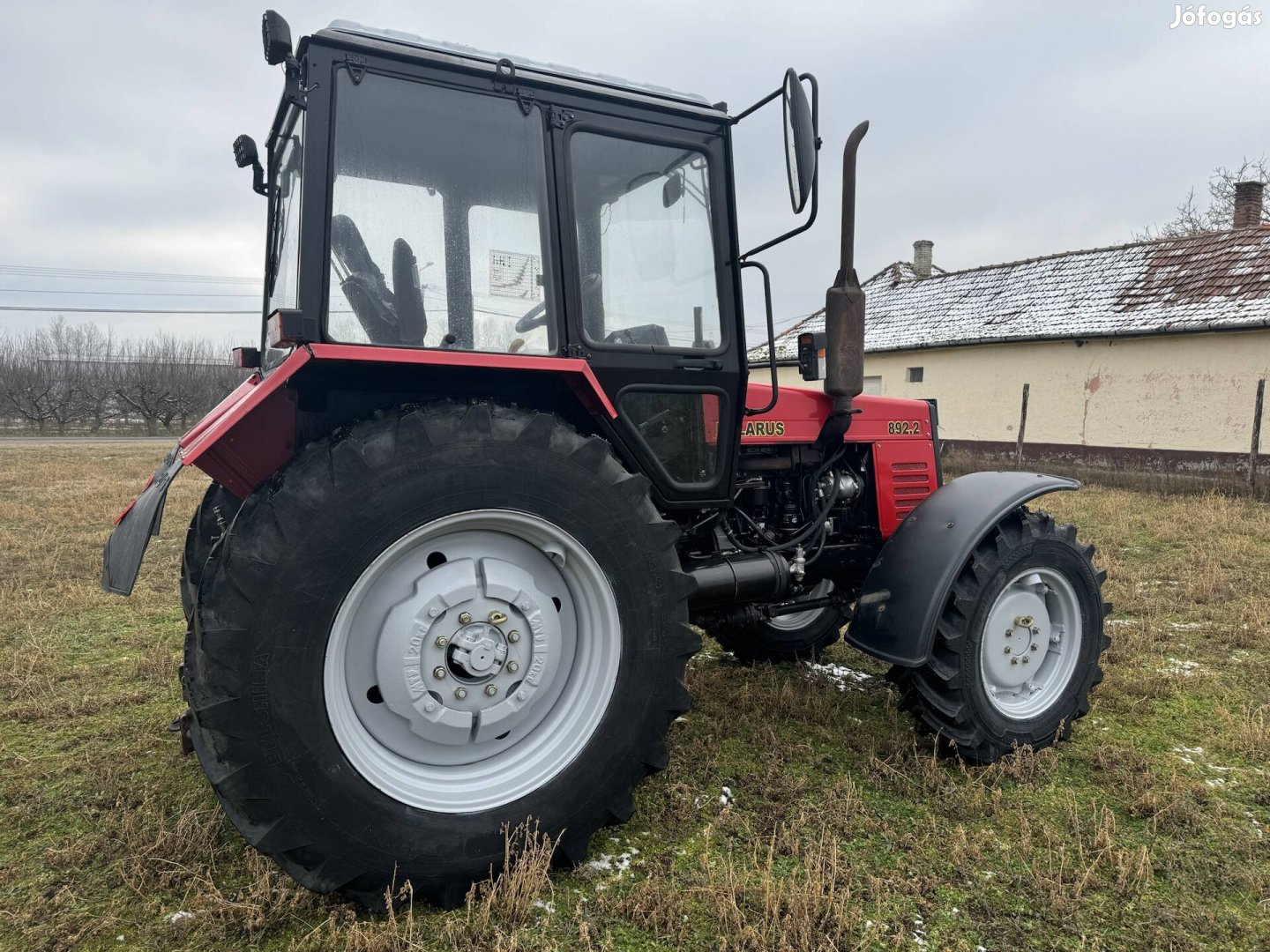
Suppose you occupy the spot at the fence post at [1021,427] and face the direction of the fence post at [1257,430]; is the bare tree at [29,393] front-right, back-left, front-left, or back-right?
back-right

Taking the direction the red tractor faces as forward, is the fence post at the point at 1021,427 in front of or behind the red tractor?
in front

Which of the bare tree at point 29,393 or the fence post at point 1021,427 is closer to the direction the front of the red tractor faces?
the fence post

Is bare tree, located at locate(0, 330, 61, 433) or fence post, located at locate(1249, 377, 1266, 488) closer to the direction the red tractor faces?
the fence post

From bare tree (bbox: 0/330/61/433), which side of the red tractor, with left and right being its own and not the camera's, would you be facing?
left

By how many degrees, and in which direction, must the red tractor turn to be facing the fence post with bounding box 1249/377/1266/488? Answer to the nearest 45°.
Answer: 0° — it already faces it

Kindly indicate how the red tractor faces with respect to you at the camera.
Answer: facing away from the viewer and to the right of the viewer

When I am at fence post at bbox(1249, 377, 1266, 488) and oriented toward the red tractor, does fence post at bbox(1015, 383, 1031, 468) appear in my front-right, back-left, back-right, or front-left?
back-right
